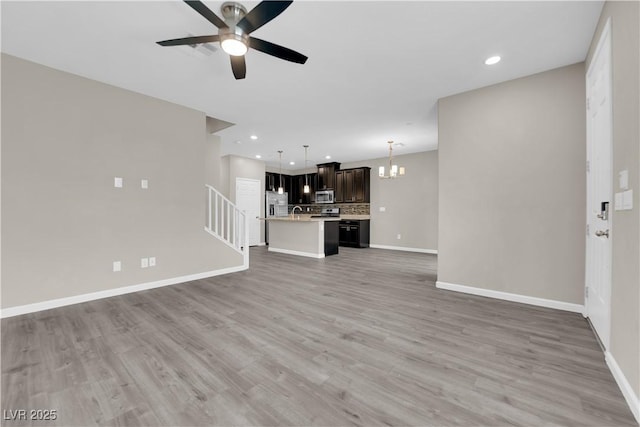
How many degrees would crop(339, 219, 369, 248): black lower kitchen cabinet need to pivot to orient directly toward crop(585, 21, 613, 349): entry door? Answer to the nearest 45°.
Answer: approximately 45° to its left

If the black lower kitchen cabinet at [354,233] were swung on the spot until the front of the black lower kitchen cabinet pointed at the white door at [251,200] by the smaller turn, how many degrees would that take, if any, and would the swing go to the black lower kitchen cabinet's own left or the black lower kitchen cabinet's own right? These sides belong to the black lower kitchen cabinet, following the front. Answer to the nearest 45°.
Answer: approximately 45° to the black lower kitchen cabinet's own right

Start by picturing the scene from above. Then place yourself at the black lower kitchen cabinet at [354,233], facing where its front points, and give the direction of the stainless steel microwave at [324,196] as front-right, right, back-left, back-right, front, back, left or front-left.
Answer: right

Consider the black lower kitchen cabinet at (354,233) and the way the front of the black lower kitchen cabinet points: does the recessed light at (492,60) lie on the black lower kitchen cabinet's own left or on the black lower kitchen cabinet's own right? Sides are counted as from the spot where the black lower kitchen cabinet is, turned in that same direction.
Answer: on the black lower kitchen cabinet's own left

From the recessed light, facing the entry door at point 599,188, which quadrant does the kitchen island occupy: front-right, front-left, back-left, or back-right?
back-left

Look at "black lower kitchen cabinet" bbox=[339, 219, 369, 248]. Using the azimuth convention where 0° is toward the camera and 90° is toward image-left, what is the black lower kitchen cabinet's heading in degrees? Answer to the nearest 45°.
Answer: approximately 45°

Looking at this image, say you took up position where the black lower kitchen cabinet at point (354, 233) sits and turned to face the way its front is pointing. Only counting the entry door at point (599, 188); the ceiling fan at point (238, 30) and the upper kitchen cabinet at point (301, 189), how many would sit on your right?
1

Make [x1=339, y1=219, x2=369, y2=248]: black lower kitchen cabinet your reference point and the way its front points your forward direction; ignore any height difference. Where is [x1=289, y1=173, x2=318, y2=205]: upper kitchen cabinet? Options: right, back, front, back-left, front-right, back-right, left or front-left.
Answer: right
